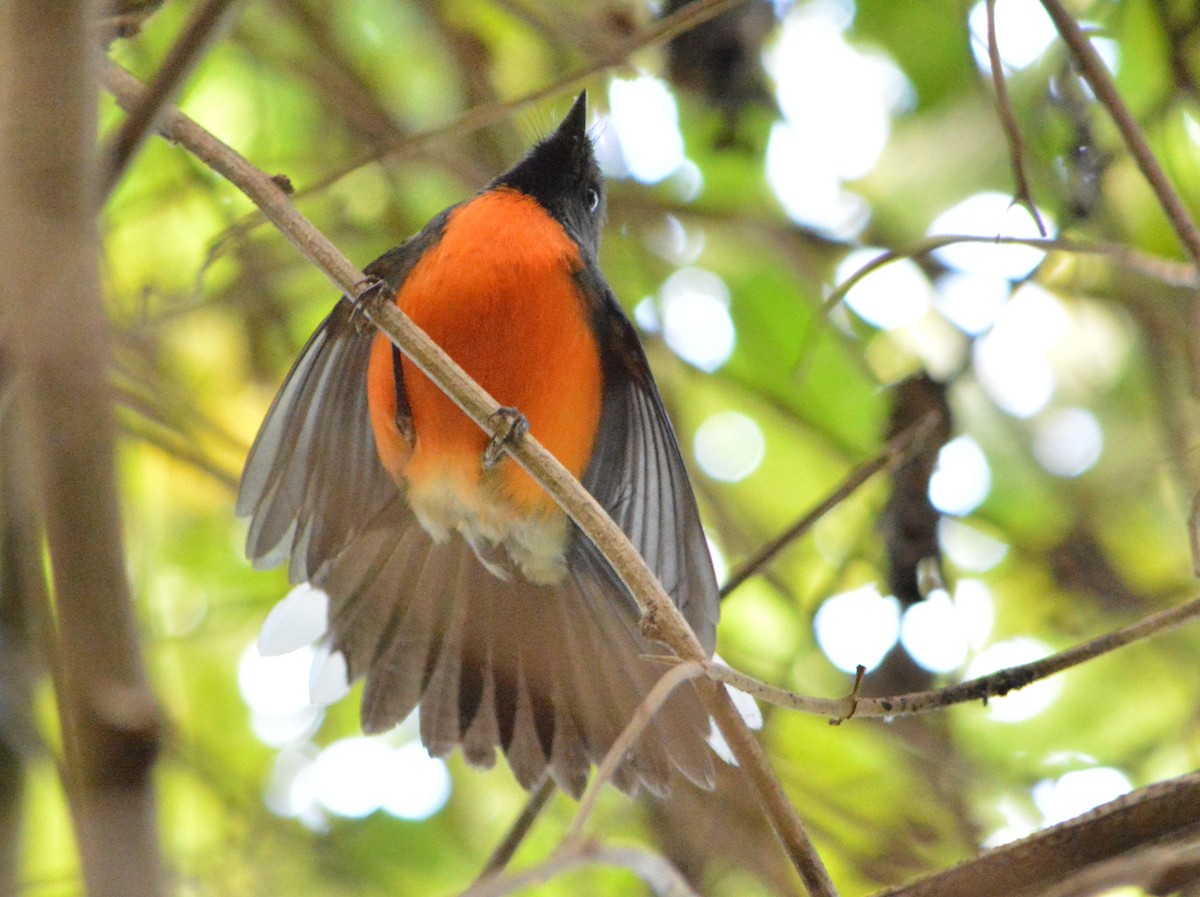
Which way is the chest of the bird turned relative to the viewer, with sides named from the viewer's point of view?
facing the viewer

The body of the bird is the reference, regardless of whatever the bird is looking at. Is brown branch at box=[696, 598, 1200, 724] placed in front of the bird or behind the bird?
in front

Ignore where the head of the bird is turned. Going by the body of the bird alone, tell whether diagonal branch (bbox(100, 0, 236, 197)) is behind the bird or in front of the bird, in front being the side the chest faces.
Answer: in front

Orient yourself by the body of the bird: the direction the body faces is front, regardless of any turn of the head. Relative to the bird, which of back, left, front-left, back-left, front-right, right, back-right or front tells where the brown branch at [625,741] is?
front

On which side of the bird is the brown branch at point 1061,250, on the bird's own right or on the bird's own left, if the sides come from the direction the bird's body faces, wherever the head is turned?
on the bird's own left
